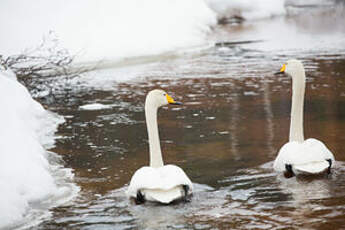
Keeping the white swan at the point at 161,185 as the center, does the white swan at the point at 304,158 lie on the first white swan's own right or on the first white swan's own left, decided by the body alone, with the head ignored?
on the first white swan's own right

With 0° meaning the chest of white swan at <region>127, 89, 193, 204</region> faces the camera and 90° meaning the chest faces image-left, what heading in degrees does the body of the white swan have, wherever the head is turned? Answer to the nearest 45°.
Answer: approximately 180°
